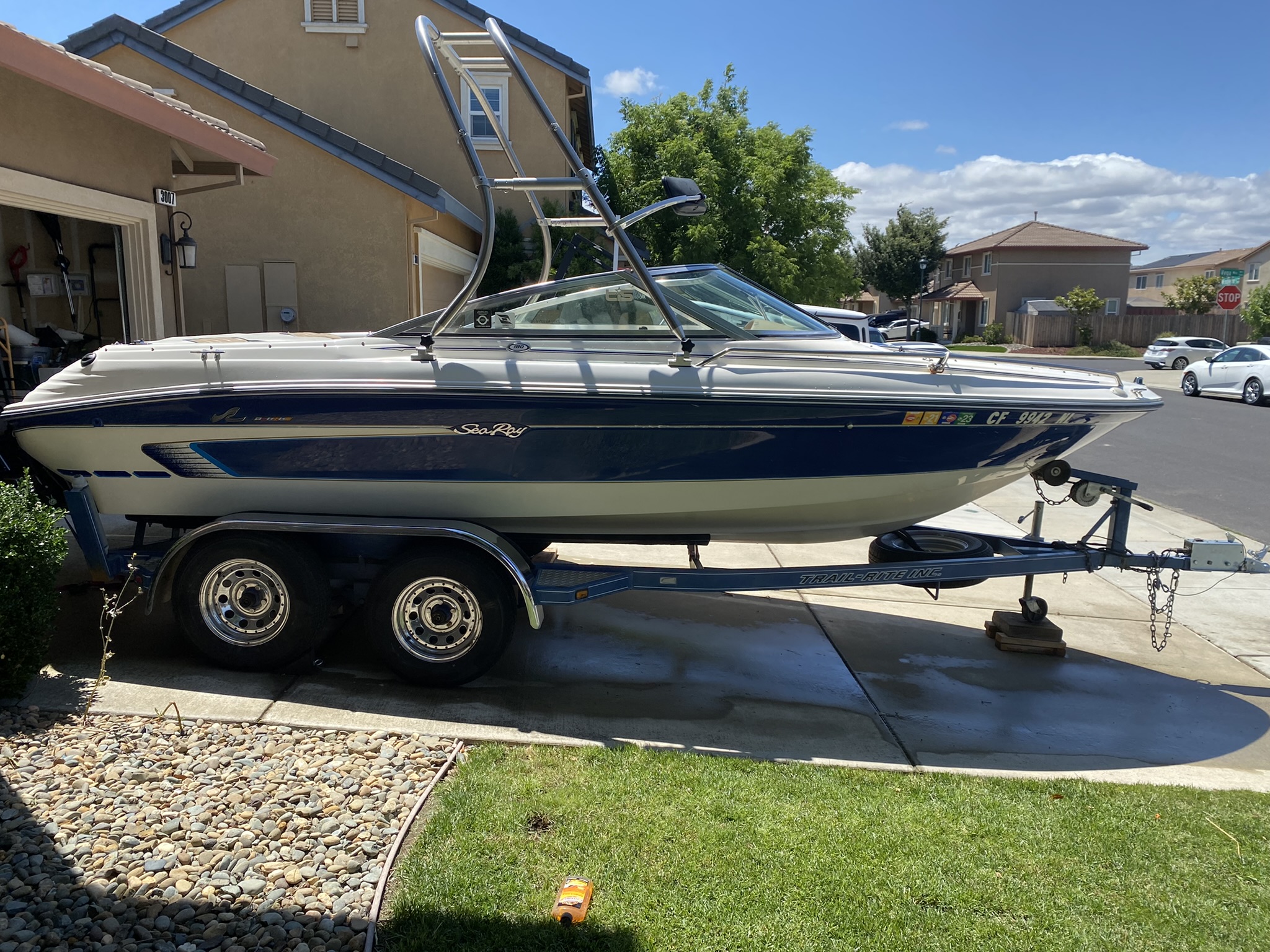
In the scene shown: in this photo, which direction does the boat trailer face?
to the viewer's right

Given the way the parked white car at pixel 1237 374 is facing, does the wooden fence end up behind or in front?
in front

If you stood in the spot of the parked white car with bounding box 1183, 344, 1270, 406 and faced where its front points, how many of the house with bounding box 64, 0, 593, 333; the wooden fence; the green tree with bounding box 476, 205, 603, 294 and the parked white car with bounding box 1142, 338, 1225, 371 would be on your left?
2

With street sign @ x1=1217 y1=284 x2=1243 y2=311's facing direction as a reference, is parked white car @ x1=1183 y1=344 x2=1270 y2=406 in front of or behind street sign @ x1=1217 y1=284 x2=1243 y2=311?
in front

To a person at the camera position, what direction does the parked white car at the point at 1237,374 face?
facing away from the viewer and to the left of the viewer

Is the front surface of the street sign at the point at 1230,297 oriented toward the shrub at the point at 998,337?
no

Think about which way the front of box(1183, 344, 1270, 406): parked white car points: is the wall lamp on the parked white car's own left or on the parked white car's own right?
on the parked white car's own left

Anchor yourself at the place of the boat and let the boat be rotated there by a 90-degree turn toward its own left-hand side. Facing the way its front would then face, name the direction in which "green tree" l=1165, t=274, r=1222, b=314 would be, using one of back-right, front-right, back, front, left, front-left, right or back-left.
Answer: front-right

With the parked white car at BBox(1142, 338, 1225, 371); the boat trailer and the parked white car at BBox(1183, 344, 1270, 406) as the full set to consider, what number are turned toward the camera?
0

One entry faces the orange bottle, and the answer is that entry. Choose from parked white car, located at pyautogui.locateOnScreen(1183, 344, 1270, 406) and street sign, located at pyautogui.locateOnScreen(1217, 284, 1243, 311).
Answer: the street sign

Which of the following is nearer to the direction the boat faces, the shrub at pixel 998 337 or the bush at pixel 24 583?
the shrub

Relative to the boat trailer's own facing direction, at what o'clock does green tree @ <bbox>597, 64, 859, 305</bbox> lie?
The green tree is roughly at 9 o'clock from the boat trailer.

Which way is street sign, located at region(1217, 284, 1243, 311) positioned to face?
toward the camera

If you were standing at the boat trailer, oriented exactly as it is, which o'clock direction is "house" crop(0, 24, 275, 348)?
The house is roughly at 7 o'clock from the boat trailer.

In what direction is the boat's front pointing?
to the viewer's right

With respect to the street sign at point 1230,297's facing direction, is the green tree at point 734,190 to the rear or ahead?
ahead

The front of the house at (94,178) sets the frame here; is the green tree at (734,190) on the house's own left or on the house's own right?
on the house's own left

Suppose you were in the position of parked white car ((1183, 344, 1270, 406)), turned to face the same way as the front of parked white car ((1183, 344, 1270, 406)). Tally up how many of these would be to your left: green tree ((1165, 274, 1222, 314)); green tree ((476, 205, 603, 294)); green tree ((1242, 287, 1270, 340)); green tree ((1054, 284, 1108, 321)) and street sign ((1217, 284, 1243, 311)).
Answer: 1
